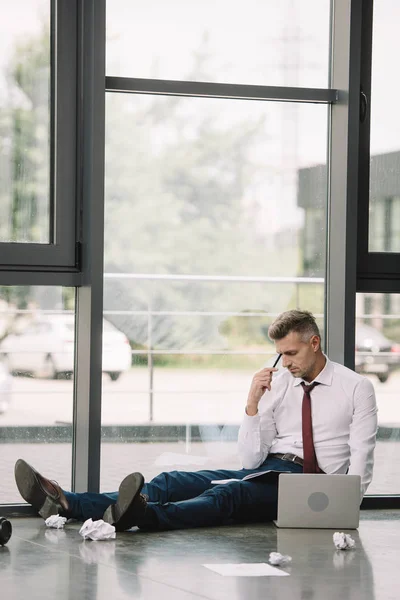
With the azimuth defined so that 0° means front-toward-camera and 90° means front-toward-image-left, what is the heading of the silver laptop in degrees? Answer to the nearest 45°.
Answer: approximately 180°

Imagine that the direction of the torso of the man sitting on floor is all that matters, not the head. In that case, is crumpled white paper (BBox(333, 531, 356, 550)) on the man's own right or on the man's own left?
on the man's own left

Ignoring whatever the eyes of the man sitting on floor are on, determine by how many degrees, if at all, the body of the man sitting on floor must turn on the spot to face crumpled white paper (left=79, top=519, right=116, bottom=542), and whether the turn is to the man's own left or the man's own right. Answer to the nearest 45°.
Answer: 0° — they already face it

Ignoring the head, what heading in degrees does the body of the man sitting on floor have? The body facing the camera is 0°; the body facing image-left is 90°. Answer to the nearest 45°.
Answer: approximately 45°

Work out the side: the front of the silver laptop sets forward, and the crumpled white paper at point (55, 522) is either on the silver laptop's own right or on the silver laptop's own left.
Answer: on the silver laptop's own left

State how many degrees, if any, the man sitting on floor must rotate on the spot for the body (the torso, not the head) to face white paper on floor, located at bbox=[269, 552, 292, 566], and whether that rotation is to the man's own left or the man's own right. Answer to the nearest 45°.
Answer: approximately 45° to the man's own left
